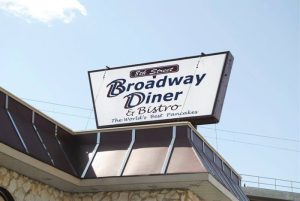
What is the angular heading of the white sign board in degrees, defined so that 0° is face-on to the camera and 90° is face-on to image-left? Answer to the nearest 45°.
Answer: approximately 45°
